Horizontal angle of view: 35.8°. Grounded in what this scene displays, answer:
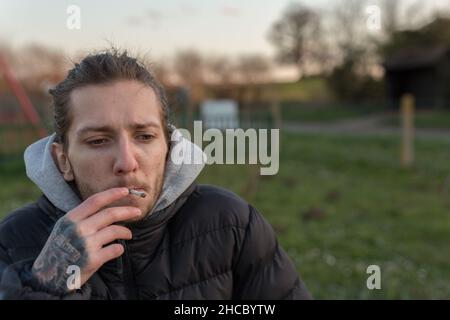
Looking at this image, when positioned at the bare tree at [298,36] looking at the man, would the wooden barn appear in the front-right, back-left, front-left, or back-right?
front-left

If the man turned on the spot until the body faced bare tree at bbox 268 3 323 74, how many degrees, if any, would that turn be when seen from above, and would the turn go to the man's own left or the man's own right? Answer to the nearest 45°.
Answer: approximately 180°

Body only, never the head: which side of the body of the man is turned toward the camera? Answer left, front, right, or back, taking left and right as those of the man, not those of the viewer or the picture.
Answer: front

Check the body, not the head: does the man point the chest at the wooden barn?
no
